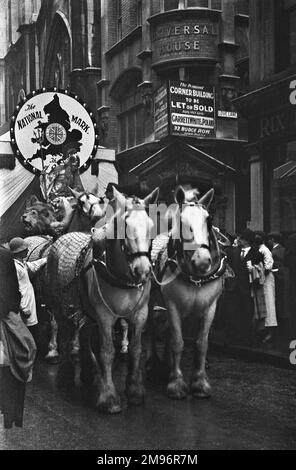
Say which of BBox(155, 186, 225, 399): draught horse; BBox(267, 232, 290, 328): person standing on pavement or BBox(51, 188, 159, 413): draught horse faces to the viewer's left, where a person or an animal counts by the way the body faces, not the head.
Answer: the person standing on pavement

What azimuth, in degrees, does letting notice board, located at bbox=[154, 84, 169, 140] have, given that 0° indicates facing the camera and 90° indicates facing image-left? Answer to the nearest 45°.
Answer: approximately 45°

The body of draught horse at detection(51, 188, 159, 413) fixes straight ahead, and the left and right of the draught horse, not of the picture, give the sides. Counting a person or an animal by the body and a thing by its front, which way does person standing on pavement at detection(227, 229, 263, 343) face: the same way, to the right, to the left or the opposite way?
to the right

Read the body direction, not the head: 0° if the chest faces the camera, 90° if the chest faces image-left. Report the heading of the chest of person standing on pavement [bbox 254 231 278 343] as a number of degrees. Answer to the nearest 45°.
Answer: approximately 90°

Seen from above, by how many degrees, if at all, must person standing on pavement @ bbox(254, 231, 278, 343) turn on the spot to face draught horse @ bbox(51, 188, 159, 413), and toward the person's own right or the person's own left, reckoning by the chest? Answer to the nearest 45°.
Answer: approximately 90° to the person's own left

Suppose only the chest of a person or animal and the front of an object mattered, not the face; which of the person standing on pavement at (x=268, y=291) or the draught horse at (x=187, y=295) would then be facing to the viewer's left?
the person standing on pavement

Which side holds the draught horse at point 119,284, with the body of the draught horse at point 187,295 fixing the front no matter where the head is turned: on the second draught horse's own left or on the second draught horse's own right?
on the second draught horse's own right

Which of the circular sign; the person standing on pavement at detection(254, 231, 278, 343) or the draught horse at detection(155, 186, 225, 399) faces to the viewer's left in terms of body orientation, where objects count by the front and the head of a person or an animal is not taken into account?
the person standing on pavement
